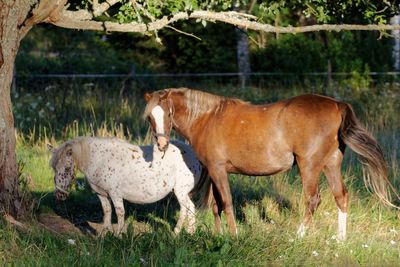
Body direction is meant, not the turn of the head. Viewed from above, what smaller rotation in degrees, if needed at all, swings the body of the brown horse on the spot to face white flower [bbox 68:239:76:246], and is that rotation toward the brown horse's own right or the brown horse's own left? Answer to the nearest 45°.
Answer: approximately 45° to the brown horse's own left

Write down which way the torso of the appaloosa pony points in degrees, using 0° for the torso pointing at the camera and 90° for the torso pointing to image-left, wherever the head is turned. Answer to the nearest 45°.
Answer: approximately 90°

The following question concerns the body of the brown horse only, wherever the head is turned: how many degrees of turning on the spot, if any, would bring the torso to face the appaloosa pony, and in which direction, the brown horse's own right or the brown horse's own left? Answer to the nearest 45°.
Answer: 0° — it already faces it

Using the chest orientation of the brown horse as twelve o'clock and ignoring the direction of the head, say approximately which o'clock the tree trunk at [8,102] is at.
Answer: The tree trunk is roughly at 12 o'clock from the brown horse.

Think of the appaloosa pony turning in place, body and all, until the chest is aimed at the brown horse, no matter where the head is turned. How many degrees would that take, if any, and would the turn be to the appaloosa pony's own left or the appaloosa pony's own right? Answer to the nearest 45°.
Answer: approximately 180°

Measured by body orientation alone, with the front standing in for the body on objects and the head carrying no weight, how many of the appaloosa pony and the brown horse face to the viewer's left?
2

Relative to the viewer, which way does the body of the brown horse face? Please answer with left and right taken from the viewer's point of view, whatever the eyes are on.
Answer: facing to the left of the viewer

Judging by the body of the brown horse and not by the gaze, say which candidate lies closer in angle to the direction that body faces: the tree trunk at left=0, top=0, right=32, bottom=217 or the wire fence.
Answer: the tree trunk
